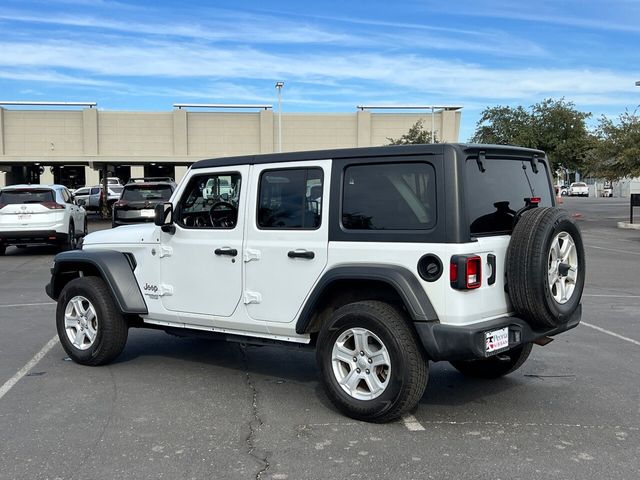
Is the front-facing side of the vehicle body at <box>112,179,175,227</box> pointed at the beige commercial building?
yes

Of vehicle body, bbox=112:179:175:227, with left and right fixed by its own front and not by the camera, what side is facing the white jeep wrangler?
back

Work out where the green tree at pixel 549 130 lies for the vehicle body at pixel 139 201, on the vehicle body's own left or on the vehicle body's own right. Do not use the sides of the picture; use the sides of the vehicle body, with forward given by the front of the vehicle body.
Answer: on the vehicle body's own right

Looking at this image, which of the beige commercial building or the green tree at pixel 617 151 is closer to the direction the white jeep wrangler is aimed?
the beige commercial building

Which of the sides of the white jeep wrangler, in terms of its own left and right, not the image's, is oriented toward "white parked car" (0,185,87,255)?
front

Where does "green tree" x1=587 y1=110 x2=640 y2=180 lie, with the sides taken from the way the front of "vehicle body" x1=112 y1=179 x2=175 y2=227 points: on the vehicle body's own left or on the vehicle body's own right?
on the vehicle body's own right

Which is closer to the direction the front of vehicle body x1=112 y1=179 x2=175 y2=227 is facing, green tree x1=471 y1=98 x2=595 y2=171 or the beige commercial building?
the beige commercial building

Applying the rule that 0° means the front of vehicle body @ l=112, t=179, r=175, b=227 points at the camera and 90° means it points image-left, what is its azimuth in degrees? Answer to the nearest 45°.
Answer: approximately 180°

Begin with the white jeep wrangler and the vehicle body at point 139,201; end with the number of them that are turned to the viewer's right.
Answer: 0

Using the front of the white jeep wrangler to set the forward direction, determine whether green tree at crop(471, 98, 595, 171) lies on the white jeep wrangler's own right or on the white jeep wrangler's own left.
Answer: on the white jeep wrangler's own right

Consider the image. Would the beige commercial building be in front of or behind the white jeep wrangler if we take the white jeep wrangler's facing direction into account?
in front

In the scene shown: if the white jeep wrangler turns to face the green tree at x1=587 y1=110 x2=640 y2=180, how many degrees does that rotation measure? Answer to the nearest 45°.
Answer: approximately 90° to its right

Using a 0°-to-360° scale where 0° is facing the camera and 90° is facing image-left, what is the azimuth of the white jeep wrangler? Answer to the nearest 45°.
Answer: approximately 135°

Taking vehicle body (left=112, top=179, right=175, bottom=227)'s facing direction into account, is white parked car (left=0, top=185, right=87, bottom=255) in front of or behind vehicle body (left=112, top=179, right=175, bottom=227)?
behind

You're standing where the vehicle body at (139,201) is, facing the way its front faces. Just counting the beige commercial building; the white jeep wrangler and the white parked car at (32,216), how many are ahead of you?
1
